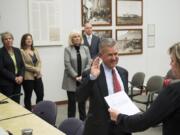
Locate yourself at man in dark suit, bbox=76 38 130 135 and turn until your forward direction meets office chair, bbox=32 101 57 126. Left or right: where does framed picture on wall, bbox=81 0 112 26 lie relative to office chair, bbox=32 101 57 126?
right

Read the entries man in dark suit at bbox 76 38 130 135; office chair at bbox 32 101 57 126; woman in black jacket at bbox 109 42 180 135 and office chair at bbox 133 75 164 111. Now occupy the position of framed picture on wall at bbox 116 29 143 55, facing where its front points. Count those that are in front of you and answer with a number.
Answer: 4

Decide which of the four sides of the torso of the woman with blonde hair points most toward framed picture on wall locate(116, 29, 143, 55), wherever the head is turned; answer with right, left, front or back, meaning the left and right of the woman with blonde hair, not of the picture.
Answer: left

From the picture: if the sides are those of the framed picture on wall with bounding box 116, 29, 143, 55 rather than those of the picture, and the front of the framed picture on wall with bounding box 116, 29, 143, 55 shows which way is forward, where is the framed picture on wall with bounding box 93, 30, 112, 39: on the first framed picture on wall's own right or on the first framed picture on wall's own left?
on the first framed picture on wall's own right

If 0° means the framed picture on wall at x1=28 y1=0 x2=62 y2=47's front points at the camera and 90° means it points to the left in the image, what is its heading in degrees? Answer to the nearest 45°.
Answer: approximately 0°

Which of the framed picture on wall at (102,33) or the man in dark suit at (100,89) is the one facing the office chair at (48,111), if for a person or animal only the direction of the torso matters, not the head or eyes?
the framed picture on wall

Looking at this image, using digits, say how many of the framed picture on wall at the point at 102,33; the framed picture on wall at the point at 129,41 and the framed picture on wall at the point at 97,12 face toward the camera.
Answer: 3

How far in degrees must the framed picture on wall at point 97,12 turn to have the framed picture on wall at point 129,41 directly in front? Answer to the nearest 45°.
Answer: approximately 135° to its left

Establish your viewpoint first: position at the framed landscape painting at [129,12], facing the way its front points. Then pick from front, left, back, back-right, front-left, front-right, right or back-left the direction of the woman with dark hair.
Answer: front-right

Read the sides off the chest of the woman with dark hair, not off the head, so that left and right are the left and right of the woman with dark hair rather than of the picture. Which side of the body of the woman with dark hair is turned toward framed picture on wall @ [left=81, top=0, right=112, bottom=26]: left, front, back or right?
left

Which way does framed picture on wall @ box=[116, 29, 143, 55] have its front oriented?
toward the camera

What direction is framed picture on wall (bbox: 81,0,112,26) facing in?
toward the camera

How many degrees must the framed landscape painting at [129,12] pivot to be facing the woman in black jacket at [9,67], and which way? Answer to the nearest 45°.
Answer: approximately 45° to its right

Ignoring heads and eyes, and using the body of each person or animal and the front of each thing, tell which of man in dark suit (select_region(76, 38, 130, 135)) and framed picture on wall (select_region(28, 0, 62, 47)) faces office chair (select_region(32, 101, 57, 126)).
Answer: the framed picture on wall

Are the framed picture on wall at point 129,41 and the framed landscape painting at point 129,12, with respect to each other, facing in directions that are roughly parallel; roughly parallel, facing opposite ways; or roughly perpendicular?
roughly parallel

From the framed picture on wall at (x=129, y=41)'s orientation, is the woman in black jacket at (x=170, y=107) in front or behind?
in front

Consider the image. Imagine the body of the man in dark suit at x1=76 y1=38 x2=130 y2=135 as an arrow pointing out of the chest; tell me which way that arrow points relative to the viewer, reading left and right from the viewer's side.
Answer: facing the viewer and to the right of the viewer

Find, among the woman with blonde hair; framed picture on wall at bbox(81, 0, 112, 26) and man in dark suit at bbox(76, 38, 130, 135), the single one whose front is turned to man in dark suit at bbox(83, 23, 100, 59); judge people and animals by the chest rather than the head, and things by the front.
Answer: the framed picture on wall

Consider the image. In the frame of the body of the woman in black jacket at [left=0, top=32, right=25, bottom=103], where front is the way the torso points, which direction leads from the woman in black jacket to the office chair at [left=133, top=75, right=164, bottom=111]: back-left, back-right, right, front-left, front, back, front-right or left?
front-left

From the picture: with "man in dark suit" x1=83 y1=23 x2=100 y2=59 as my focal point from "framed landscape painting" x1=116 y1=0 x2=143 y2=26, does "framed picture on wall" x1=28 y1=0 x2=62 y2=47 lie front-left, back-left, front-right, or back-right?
front-right

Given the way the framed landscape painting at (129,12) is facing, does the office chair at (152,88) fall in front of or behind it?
in front

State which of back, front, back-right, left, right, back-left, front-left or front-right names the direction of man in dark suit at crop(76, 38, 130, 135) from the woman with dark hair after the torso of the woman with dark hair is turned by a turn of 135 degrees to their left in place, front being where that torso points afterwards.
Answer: back

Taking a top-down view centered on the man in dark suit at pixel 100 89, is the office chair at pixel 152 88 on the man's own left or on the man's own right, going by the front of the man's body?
on the man's own left

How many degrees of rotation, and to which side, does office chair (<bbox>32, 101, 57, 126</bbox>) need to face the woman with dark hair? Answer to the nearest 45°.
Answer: approximately 135° to its right
